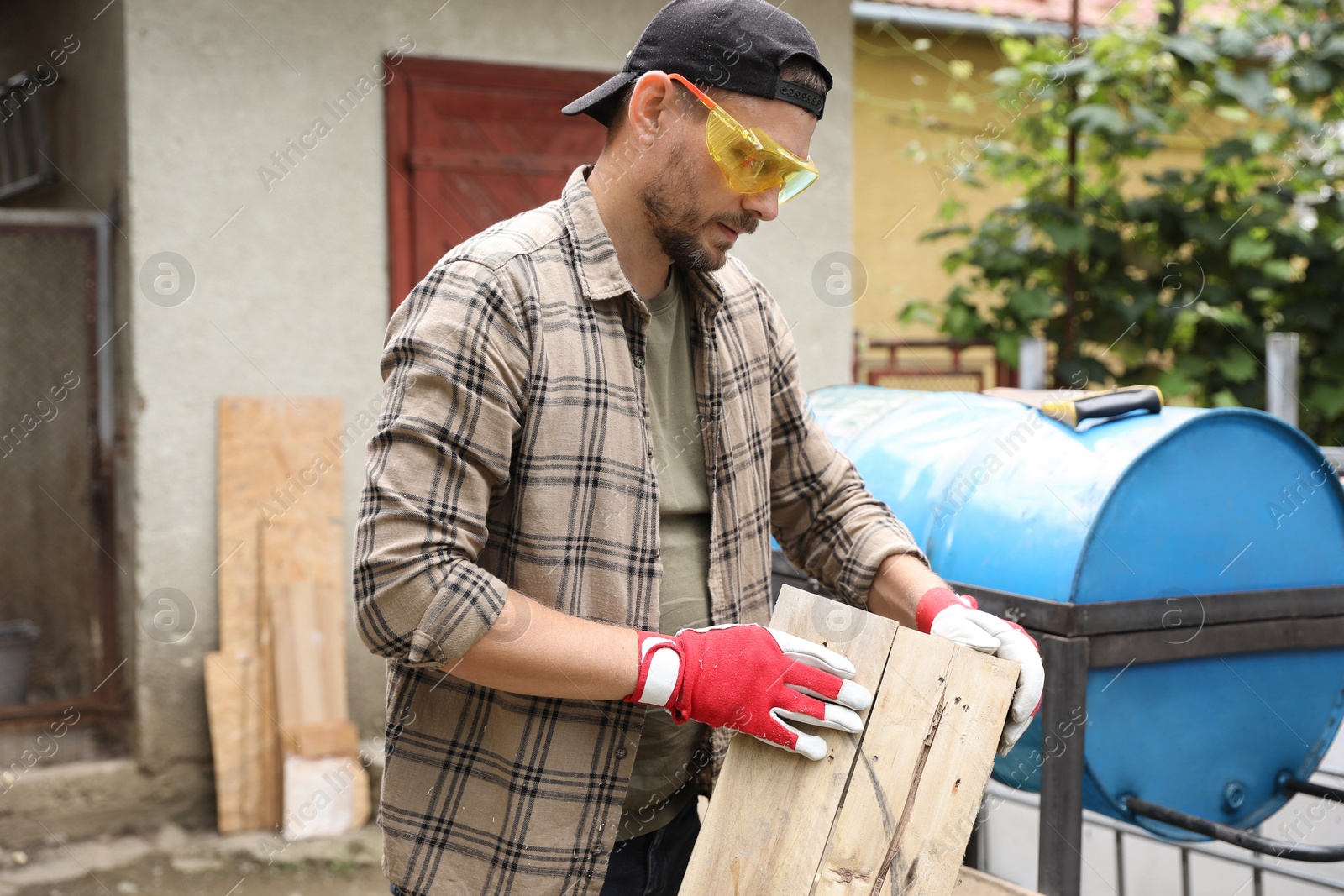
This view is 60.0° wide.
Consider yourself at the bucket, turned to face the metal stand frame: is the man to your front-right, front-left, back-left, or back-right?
front-right

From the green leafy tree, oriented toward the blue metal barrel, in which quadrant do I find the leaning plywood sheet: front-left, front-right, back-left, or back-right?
front-right

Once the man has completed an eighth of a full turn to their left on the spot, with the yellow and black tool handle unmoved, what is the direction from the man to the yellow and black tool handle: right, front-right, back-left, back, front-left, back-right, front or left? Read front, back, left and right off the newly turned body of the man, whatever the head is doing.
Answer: front-left

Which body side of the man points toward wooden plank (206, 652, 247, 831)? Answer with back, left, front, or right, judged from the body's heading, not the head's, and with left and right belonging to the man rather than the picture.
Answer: back

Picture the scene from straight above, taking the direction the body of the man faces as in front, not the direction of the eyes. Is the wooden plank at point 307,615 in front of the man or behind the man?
behind

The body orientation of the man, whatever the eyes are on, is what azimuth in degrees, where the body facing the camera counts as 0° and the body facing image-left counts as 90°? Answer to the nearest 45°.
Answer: approximately 315°

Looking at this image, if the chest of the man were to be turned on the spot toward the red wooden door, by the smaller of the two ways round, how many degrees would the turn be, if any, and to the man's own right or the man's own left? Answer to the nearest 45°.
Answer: approximately 135° to the man's own left

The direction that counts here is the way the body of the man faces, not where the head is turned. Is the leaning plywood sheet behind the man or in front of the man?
behind

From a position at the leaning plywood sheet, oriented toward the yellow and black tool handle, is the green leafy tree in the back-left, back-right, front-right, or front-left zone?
front-left

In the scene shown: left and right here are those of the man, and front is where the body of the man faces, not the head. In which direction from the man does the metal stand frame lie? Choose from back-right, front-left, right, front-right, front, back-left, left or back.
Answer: left

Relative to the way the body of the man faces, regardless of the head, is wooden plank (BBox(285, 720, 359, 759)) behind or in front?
behind

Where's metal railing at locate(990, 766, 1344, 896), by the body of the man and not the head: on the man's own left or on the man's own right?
on the man's own left

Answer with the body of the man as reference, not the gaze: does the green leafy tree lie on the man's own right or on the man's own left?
on the man's own left
